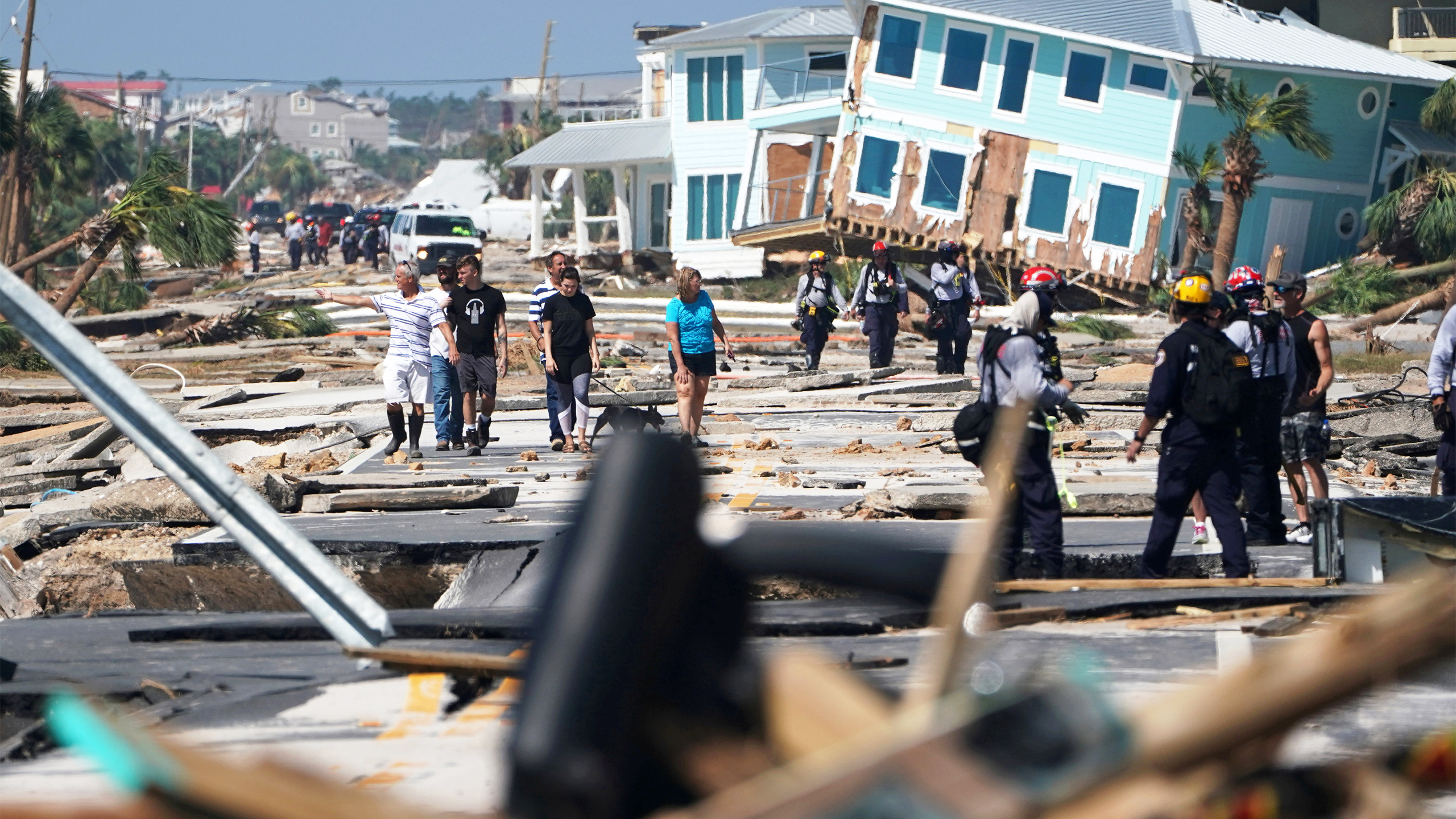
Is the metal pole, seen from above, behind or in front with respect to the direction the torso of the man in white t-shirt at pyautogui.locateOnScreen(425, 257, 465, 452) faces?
in front

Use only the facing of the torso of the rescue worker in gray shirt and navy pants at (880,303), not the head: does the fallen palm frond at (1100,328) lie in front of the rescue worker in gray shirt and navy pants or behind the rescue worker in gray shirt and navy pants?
behind

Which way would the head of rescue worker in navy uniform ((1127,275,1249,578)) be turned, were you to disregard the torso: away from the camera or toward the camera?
away from the camera

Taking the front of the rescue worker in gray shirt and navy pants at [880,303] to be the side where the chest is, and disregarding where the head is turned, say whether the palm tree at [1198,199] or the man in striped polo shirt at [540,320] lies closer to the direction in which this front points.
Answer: the man in striped polo shirt

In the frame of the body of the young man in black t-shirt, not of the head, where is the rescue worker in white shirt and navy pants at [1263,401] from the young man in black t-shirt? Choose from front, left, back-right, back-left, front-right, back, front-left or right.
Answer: front-left

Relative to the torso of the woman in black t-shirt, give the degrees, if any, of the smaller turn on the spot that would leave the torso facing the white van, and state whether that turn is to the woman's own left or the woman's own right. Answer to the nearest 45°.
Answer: approximately 180°

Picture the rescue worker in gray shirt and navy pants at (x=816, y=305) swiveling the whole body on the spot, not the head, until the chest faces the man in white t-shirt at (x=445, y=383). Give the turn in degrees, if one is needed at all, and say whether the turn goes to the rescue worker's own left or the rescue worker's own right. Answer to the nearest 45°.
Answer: approximately 45° to the rescue worker's own right
